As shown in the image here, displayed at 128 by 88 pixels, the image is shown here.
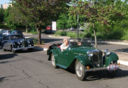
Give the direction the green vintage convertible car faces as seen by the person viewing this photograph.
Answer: facing the viewer and to the right of the viewer

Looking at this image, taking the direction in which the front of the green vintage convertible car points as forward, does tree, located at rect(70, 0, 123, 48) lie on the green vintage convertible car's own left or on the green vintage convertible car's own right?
on the green vintage convertible car's own left

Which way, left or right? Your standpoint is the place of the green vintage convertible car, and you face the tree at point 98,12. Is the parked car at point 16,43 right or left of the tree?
left

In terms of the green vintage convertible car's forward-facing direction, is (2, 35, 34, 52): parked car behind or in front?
behind

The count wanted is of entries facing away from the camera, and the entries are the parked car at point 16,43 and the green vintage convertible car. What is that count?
0
